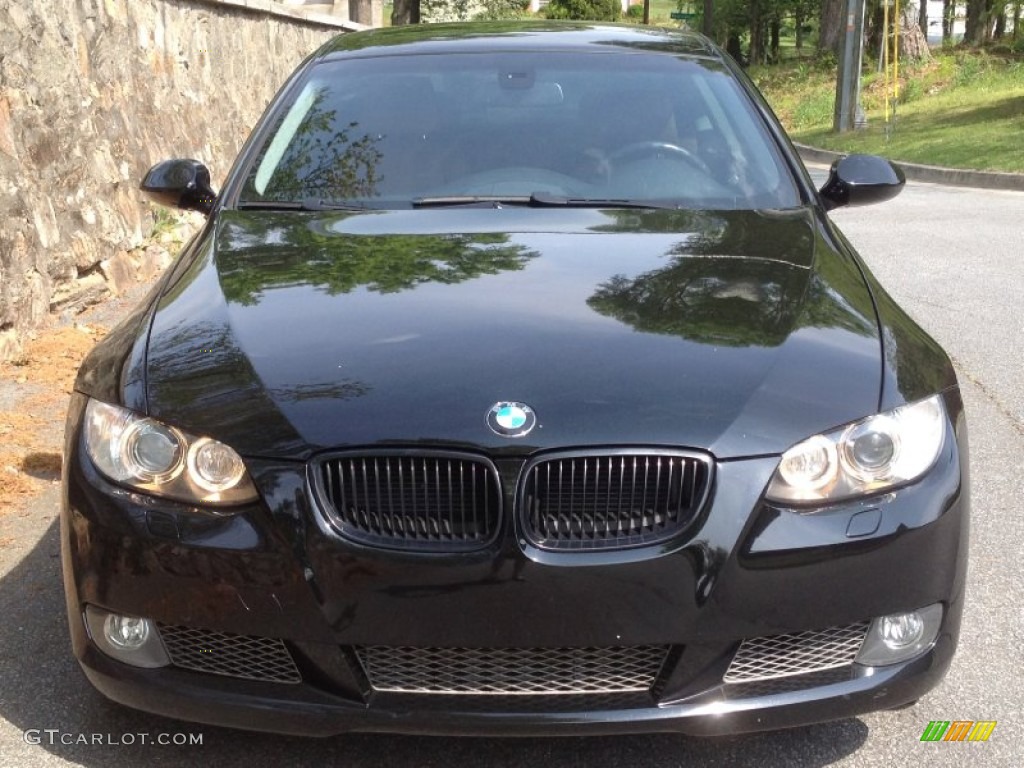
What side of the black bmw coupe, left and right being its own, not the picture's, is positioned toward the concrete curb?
back

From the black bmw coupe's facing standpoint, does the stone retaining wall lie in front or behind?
behind

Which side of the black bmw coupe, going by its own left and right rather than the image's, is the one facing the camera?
front

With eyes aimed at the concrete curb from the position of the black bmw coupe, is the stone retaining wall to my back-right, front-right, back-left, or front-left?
front-left

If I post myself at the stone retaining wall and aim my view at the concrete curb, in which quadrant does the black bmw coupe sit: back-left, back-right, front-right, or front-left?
back-right

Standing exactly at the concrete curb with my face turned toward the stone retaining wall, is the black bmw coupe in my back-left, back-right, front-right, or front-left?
front-left
